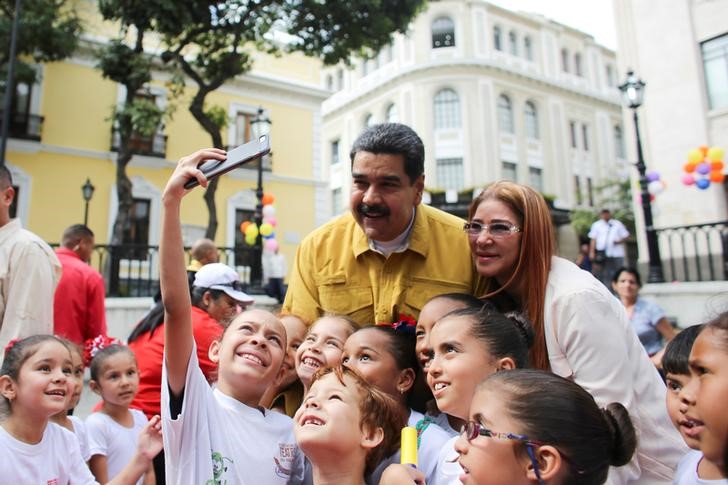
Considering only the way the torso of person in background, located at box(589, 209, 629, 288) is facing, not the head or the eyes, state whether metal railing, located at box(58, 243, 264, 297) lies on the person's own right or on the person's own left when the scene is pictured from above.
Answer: on the person's own right

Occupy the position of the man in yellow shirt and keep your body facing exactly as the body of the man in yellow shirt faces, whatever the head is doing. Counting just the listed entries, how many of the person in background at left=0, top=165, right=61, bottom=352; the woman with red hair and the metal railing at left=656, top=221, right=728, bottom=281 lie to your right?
1

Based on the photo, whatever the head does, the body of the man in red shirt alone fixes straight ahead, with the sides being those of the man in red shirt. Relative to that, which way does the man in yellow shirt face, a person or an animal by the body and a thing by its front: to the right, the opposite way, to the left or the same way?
the opposite way

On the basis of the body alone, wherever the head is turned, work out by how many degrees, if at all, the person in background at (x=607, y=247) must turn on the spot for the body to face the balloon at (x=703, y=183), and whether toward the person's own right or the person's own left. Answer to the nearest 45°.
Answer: approximately 90° to the person's own left

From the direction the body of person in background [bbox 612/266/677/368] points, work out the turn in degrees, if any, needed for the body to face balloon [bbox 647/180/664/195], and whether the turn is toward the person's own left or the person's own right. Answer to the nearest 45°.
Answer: approximately 180°

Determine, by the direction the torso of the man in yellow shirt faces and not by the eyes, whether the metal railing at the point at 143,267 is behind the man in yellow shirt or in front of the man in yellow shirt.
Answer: behind

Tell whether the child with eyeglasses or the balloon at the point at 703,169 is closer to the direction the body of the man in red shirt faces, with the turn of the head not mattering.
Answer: the balloon

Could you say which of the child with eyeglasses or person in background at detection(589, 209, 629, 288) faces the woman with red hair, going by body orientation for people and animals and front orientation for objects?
the person in background

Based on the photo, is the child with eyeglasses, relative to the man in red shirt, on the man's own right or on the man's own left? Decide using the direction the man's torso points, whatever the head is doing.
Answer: on the man's own right

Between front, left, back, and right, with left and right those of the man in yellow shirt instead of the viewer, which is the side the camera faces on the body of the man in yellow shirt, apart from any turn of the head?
front
